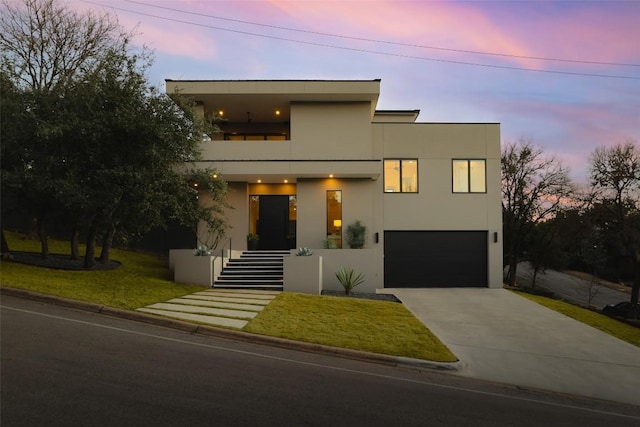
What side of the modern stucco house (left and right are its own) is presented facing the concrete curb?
front

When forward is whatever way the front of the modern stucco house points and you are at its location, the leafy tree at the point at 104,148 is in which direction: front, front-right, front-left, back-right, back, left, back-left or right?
front-right

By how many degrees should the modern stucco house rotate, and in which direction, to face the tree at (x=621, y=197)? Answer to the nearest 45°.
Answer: approximately 135° to its left

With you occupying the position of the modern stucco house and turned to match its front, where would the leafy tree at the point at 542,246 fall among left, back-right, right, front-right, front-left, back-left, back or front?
back-left

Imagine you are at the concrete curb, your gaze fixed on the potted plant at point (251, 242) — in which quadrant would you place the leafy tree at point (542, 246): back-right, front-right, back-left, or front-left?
front-right

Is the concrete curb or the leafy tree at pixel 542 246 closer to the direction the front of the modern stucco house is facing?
the concrete curb

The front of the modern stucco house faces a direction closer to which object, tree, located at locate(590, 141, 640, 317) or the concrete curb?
the concrete curb

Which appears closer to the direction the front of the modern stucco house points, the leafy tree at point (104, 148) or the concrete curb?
the concrete curb

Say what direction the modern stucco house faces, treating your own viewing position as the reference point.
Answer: facing the viewer
